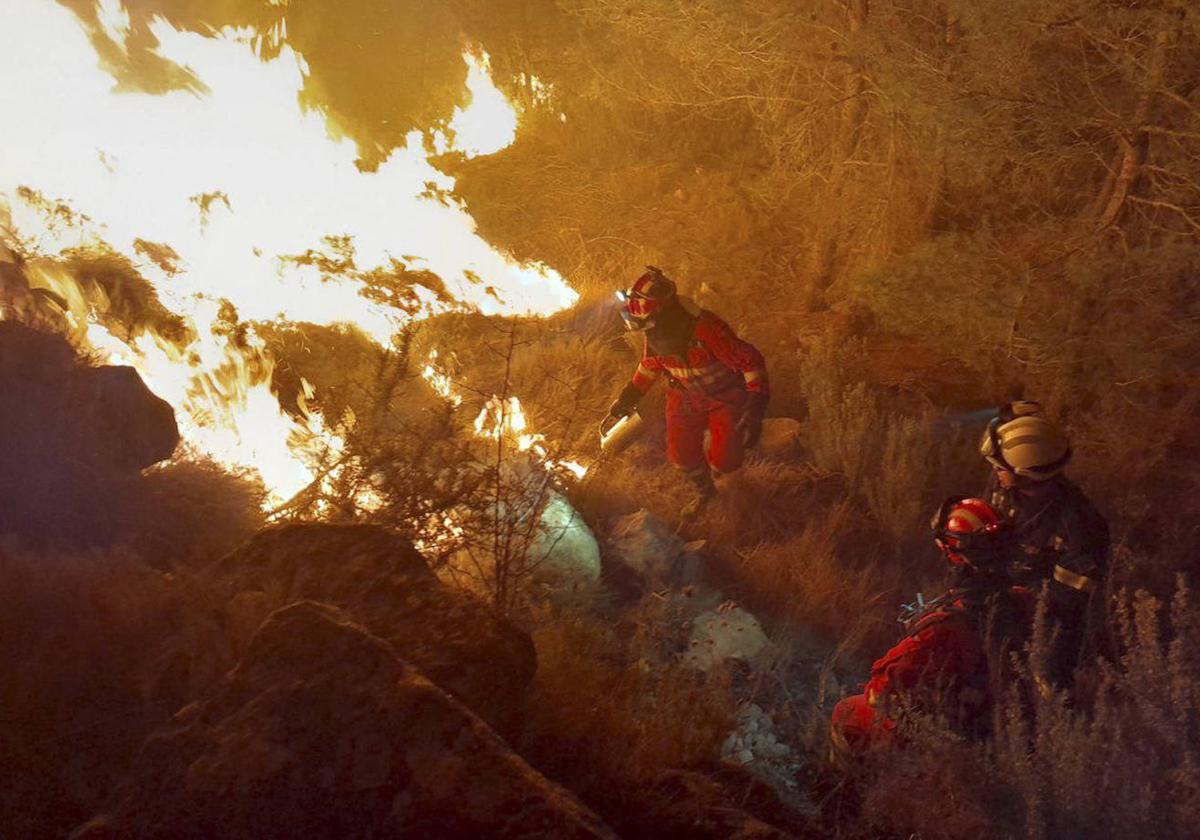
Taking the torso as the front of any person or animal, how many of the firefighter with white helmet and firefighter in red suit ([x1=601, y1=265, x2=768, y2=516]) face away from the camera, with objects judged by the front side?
0

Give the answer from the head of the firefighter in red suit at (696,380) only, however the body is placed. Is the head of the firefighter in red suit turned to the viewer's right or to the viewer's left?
to the viewer's left

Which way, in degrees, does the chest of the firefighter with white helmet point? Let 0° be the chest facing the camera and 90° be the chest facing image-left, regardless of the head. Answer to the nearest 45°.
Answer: approximately 90°

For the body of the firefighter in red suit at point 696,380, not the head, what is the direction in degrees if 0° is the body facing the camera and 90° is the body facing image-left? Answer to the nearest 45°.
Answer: approximately 45°

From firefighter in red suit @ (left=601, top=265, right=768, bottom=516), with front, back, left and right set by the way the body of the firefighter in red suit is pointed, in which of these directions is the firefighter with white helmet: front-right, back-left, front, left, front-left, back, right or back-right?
left

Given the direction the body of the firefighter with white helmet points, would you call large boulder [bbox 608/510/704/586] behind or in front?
in front
